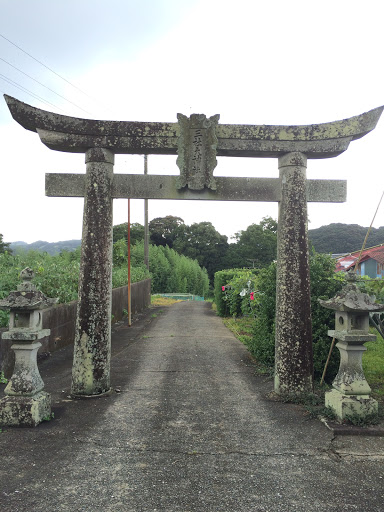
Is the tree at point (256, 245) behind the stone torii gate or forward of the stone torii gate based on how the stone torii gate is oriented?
behind

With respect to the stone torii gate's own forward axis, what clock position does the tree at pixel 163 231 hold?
The tree is roughly at 6 o'clock from the stone torii gate.

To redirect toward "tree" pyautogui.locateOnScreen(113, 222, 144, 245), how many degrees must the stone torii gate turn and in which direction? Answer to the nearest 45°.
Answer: approximately 180°

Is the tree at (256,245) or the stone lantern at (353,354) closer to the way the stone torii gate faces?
the stone lantern

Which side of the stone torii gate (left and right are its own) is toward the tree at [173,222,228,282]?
back

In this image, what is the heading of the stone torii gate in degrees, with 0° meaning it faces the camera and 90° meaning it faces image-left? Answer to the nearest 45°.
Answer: approximately 0°

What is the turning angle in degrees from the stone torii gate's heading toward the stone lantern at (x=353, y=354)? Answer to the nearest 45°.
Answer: approximately 45° to its left
